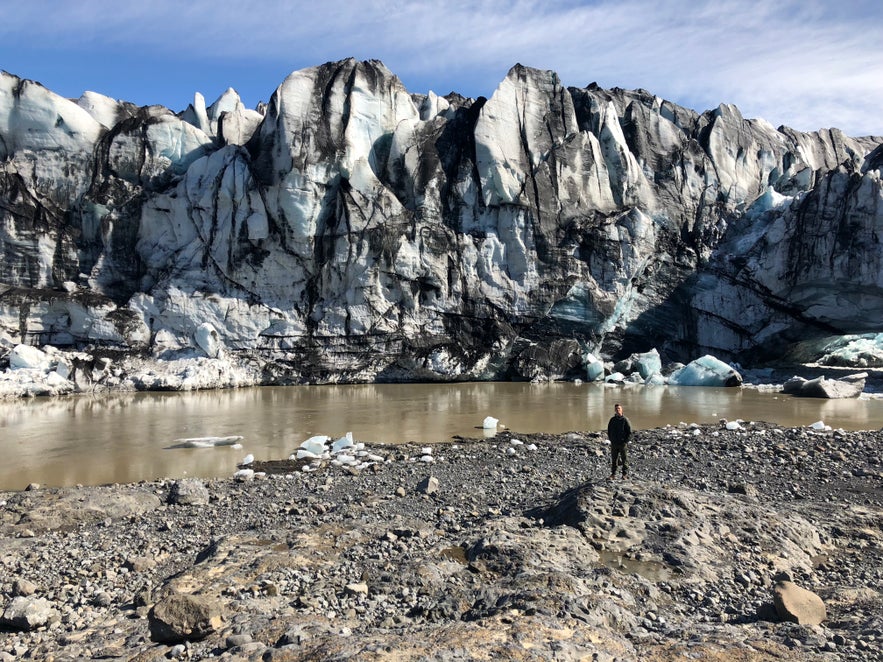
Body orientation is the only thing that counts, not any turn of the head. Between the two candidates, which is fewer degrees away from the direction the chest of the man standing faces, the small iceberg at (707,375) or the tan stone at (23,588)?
the tan stone

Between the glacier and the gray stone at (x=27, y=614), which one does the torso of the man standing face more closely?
the gray stone

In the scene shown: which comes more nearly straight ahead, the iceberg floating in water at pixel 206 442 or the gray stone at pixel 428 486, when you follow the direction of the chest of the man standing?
the gray stone

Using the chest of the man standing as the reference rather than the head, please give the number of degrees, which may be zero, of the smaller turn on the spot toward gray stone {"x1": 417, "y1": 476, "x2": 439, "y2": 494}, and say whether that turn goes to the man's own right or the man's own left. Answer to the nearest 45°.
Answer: approximately 90° to the man's own right

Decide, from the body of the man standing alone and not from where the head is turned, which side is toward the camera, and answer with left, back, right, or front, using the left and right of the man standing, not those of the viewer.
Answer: front

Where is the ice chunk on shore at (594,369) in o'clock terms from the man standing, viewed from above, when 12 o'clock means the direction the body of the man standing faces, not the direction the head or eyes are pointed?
The ice chunk on shore is roughly at 6 o'clock from the man standing.

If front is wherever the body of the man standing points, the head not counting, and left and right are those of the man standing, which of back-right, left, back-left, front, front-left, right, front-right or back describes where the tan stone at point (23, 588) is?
front-right

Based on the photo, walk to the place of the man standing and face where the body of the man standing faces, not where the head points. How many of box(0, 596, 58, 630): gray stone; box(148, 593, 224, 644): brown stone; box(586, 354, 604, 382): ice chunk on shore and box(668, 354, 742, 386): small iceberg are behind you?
2

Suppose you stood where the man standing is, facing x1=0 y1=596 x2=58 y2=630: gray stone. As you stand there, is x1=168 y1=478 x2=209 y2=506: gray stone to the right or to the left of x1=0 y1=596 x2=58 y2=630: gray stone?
right

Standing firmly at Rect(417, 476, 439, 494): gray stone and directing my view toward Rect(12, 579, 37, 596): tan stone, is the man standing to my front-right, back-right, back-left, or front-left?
back-left

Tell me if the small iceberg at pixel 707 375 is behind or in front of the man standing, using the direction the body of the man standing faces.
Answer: behind
